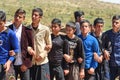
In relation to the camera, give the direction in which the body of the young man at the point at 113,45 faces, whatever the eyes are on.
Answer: toward the camera

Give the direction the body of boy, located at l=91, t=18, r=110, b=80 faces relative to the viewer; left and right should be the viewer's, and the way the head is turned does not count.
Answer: facing the viewer and to the left of the viewer

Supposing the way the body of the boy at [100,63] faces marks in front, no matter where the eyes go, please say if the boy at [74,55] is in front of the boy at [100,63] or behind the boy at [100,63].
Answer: in front
